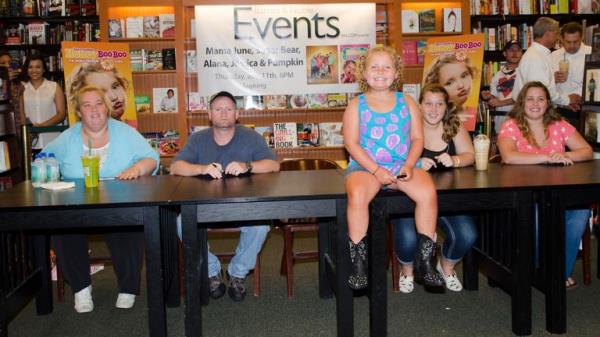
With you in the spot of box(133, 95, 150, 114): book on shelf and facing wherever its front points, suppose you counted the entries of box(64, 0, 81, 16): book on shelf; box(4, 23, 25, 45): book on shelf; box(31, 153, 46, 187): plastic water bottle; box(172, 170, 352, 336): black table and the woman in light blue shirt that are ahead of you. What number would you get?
3

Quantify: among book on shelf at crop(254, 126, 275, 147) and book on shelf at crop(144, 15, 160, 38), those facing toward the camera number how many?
2

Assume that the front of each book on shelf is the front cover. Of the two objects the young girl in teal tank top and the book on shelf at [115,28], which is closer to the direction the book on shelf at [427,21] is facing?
the young girl in teal tank top

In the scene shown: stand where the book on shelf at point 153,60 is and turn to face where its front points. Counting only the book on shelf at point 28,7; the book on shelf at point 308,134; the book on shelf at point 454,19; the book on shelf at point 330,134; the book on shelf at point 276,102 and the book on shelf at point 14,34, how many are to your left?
4

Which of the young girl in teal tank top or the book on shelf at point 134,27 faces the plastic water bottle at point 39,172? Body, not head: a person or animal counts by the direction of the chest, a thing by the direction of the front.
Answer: the book on shelf
